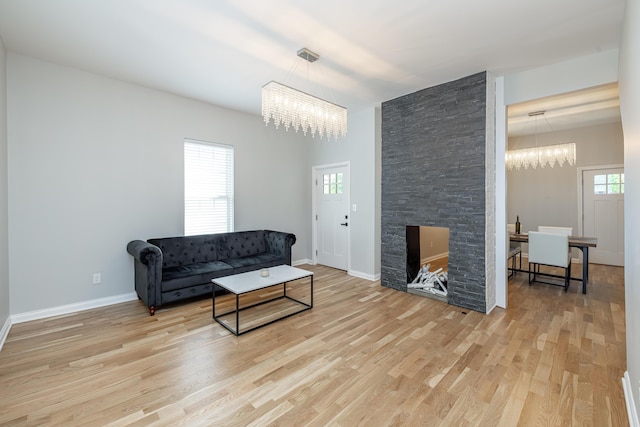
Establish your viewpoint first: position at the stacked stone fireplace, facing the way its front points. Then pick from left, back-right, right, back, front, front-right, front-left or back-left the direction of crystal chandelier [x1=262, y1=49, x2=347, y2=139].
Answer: front

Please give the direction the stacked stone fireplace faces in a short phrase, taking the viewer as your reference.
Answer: facing the viewer and to the left of the viewer

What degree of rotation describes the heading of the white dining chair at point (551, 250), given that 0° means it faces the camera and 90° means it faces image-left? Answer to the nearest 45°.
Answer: approximately 180°

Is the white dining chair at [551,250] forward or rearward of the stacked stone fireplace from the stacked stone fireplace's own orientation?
rearward

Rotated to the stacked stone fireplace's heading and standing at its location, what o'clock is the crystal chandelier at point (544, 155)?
The crystal chandelier is roughly at 6 o'clock from the stacked stone fireplace.

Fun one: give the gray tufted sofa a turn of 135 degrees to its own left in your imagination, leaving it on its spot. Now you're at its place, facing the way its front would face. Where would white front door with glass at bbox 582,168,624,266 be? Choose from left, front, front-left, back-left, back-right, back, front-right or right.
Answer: right

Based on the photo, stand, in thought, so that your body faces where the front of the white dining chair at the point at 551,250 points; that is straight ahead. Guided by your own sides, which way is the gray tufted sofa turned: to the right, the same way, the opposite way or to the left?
to the right

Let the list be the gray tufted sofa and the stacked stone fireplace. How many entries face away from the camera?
0

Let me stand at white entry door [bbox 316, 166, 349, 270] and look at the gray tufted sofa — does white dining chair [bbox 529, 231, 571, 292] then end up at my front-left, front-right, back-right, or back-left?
back-left

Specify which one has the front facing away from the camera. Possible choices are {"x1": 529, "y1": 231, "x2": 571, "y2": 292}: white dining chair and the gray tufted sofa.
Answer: the white dining chair

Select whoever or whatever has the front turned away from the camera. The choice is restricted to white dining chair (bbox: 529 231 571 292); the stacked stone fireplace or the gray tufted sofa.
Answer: the white dining chair

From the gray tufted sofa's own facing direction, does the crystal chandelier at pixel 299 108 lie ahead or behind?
ahead

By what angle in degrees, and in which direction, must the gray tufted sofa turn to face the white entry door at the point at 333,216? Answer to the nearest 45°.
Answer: approximately 45° to its left

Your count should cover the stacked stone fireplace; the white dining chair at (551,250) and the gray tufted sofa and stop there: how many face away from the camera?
1

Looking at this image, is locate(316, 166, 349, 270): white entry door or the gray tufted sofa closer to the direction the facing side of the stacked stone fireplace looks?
the gray tufted sofa

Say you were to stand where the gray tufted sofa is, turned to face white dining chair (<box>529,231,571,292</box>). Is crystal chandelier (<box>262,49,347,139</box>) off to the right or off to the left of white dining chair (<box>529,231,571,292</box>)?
right
